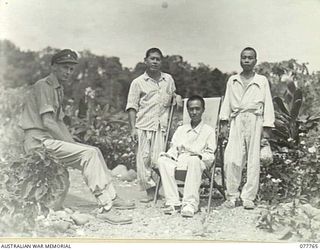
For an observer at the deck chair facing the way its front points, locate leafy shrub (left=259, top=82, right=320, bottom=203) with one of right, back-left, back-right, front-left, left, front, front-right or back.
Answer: back-left

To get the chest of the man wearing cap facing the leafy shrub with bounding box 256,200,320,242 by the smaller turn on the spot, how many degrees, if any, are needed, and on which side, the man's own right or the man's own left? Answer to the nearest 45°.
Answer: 0° — they already face it

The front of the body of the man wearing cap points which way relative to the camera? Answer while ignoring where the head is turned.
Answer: to the viewer's right

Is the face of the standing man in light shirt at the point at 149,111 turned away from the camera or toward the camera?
toward the camera

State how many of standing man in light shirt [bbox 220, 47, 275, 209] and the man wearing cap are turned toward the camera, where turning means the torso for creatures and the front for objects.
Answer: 1

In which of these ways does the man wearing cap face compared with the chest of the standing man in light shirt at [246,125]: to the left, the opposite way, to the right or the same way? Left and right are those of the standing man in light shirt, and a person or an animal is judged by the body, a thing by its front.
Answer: to the left

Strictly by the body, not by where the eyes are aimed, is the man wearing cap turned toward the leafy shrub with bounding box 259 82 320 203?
yes

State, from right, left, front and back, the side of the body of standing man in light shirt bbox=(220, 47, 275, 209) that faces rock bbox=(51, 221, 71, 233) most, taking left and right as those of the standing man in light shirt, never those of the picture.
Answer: right

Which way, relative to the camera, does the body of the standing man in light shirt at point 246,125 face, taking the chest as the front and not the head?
toward the camera

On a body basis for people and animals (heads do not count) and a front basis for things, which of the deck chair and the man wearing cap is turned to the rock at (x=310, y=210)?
the man wearing cap

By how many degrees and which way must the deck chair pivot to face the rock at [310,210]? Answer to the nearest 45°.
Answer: approximately 135° to its left

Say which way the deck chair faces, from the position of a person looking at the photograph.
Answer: facing the viewer and to the left of the viewer

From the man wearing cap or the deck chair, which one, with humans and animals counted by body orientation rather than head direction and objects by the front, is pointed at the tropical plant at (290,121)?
the man wearing cap
